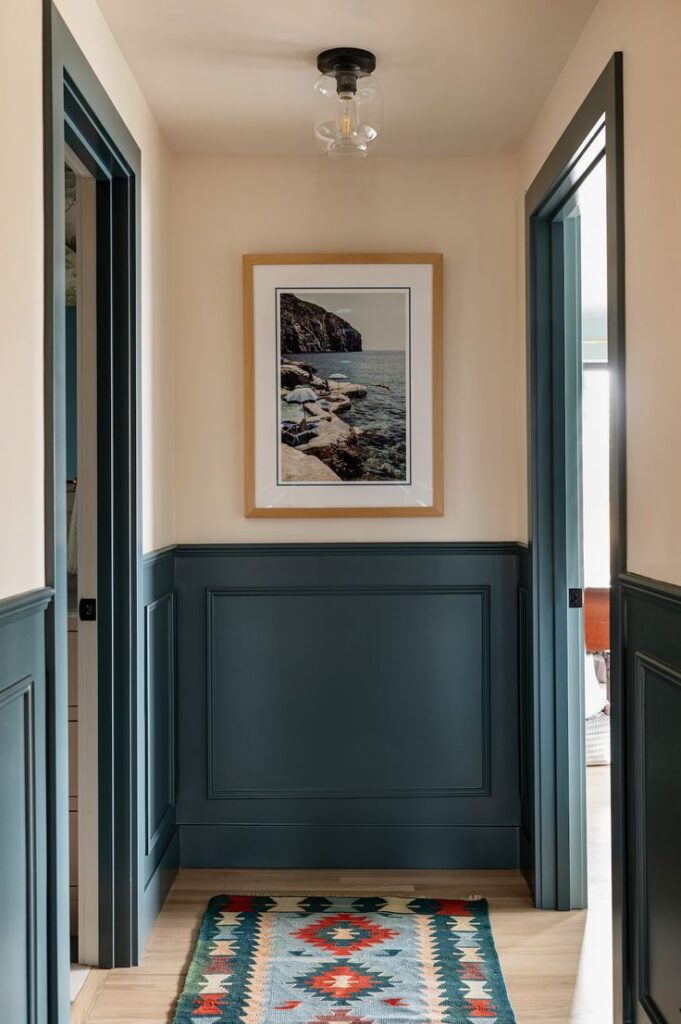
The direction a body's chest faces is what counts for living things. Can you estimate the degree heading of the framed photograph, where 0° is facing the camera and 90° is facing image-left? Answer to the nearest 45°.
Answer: approximately 0°

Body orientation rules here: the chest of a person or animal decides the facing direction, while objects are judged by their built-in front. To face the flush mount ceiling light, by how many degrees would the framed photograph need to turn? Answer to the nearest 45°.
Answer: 0° — it already faces it
